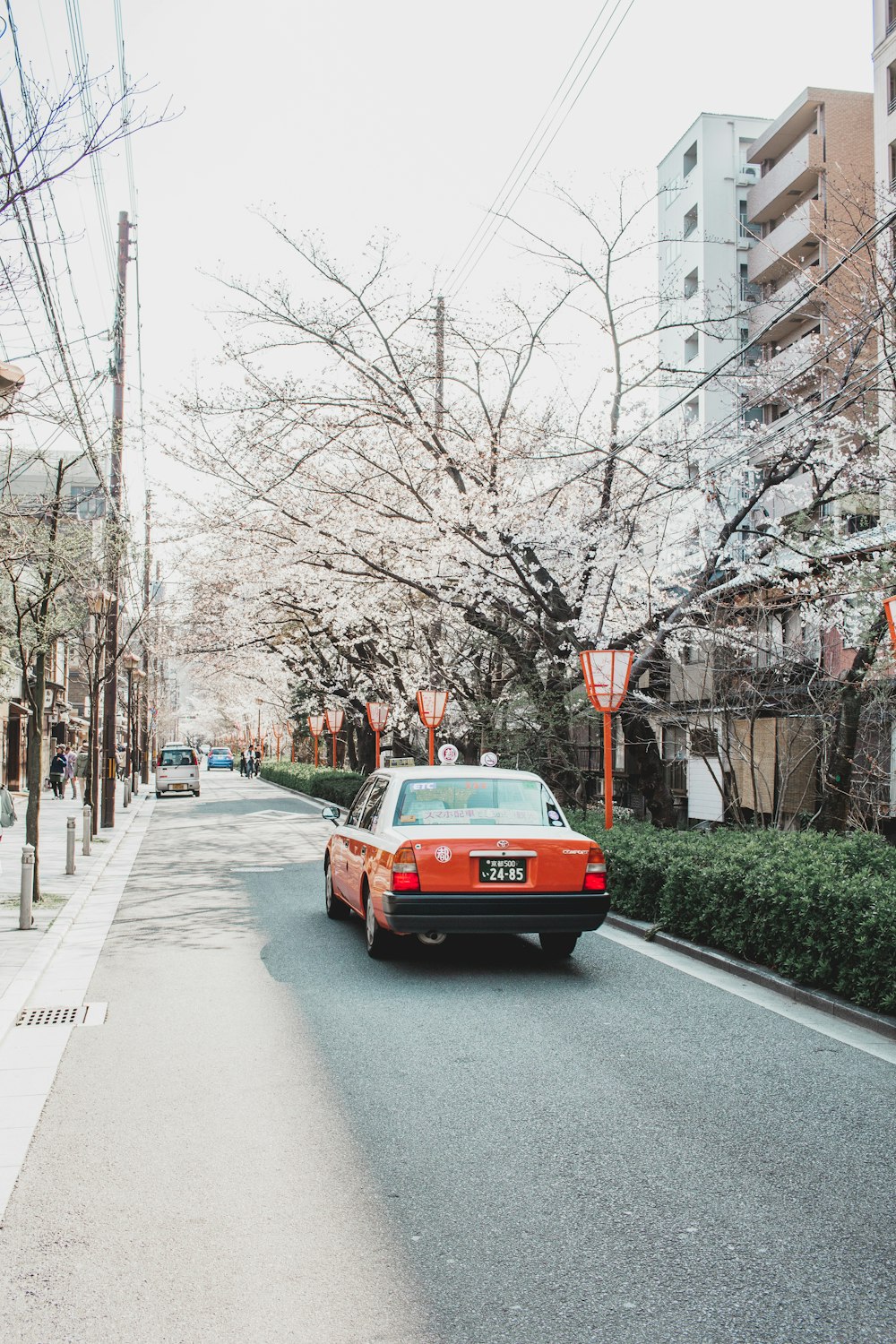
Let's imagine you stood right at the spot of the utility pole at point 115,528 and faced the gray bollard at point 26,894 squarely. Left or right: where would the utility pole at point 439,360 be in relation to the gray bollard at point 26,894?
left

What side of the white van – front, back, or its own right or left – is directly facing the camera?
back

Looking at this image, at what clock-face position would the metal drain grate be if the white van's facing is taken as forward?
The metal drain grate is roughly at 6 o'clock from the white van.

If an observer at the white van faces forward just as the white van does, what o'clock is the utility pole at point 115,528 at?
The utility pole is roughly at 6 o'clock from the white van.

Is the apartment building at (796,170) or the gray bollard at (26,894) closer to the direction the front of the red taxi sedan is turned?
the apartment building

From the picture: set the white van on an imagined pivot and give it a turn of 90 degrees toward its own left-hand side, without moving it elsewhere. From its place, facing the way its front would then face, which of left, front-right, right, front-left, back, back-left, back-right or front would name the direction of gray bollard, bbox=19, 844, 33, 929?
left

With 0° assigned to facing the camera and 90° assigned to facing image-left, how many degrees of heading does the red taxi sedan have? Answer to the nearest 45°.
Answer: approximately 180°

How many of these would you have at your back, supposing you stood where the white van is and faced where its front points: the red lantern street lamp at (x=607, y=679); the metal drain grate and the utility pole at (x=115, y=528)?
3
